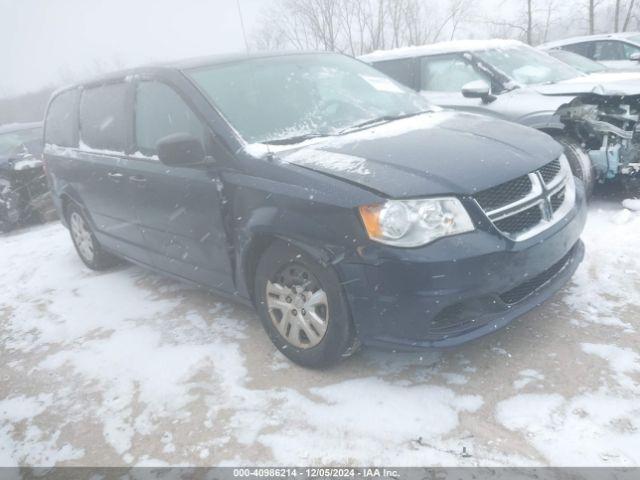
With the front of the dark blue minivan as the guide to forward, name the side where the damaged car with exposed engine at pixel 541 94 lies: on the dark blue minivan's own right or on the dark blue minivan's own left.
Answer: on the dark blue minivan's own left

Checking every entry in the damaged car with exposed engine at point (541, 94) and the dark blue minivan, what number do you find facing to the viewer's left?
0

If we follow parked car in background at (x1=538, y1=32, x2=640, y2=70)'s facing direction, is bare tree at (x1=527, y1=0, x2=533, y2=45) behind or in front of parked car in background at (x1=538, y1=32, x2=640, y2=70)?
behind

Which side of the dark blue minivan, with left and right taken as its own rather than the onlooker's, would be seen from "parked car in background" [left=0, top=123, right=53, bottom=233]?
back

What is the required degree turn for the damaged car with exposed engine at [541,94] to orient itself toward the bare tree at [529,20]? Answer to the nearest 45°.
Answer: approximately 135° to its left

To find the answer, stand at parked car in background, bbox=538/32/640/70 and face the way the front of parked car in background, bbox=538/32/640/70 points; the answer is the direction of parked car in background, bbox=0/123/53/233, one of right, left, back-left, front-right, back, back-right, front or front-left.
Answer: right

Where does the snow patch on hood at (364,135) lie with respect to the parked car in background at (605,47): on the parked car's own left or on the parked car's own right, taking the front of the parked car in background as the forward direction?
on the parked car's own right

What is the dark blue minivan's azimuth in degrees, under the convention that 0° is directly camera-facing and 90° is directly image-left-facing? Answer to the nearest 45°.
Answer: approximately 315°

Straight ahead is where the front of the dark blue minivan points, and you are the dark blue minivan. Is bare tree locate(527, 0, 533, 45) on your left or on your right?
on your left

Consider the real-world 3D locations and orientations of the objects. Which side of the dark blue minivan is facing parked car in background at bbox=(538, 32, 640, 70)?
left

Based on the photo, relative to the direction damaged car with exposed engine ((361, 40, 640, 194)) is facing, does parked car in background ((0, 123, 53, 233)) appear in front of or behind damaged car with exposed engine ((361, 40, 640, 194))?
behind
